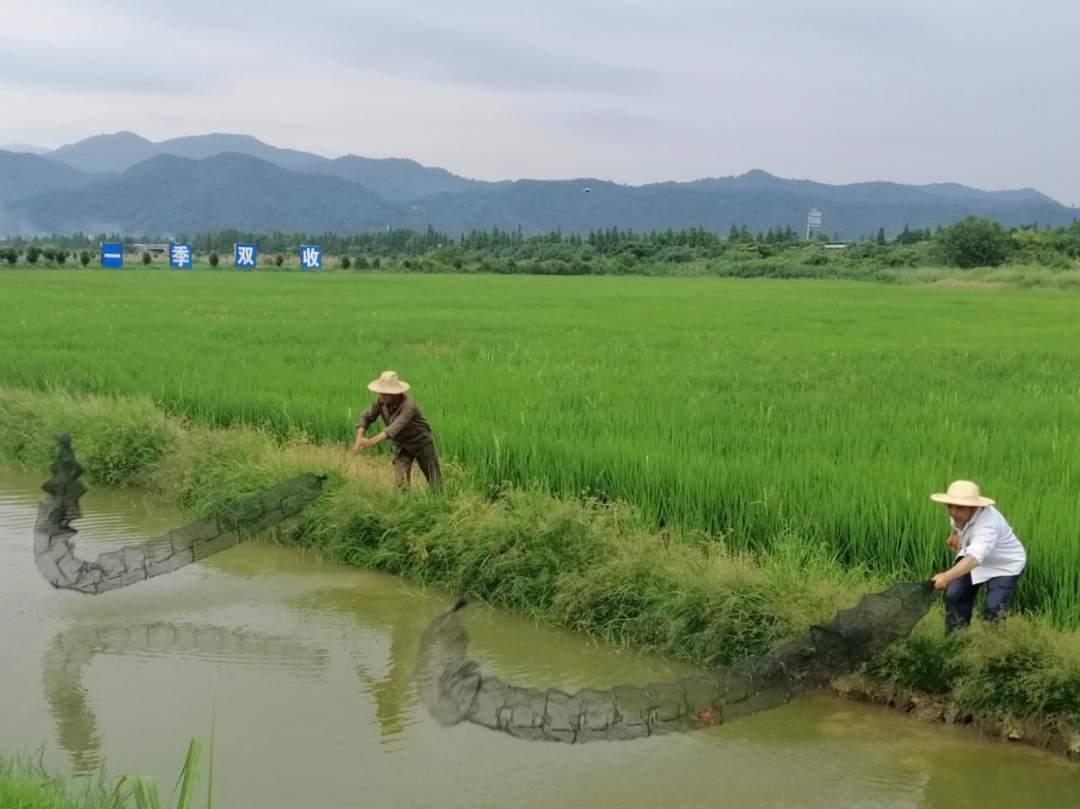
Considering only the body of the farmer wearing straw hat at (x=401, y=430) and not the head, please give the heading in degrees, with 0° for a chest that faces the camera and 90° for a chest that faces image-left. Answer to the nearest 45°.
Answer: approximately 45°

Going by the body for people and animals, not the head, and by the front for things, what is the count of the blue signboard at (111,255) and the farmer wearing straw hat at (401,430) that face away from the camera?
0

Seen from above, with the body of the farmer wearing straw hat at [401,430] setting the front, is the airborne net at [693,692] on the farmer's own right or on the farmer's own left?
on the farmer's own left

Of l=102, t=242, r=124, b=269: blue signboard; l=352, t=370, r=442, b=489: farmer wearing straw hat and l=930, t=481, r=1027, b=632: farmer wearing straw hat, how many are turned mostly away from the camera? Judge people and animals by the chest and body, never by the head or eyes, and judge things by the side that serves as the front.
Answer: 0

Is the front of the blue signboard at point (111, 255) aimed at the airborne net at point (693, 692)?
yes

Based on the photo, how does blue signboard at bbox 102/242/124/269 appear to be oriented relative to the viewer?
toward the camera

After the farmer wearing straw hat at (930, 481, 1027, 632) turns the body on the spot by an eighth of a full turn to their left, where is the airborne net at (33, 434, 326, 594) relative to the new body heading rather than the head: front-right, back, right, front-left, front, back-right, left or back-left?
right

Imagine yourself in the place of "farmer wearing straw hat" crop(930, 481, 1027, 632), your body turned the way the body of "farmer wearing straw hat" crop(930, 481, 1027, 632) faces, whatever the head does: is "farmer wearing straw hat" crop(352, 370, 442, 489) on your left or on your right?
on your right

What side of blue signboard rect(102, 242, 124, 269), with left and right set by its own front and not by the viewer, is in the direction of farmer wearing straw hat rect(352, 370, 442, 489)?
front

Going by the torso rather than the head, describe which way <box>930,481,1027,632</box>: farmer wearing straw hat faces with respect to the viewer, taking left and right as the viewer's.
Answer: facing the viewer and to the left of the viewer

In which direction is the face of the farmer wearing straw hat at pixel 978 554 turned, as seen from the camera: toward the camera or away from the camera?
toward the camera

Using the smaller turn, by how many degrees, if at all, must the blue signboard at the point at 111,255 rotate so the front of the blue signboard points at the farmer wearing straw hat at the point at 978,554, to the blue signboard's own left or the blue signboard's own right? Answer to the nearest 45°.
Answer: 0° — it already faces them

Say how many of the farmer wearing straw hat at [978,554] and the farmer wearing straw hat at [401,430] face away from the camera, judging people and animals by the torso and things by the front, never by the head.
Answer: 0
